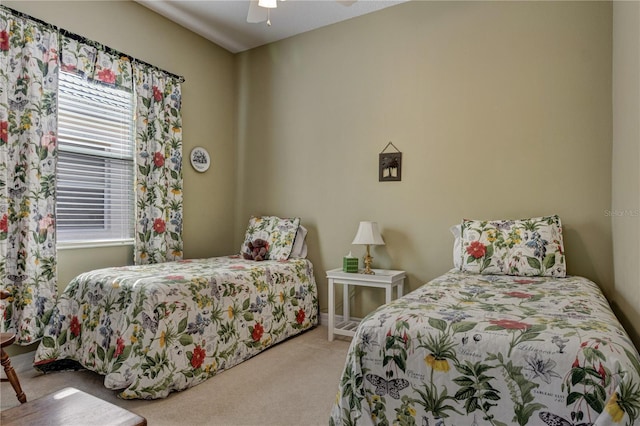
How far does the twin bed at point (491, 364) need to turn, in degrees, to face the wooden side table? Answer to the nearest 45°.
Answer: approximately 45° to its right

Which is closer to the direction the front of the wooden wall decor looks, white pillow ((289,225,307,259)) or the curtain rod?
the curtain rod

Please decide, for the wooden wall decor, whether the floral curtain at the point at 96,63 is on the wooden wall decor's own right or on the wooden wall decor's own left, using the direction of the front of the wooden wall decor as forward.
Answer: on the wooden wall decor's own right

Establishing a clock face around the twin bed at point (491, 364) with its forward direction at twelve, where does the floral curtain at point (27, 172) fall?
The floral curtain is roughly at 3 o'clock from the twin bed.

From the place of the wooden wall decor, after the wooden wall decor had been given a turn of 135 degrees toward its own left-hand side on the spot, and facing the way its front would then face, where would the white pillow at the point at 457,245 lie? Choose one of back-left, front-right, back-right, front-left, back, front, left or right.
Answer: right

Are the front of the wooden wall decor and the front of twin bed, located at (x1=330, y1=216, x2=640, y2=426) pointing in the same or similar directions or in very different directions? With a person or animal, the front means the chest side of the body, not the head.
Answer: same or similar directions

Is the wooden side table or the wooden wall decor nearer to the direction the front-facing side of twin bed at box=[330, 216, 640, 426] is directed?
the wooden side table

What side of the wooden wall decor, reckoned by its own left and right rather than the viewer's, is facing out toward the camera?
front

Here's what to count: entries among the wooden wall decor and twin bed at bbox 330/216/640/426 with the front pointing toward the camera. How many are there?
2

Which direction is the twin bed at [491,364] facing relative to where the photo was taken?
toward the camera

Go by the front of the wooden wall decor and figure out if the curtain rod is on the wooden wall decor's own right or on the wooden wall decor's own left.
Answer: on the wooden wall decor's own right
